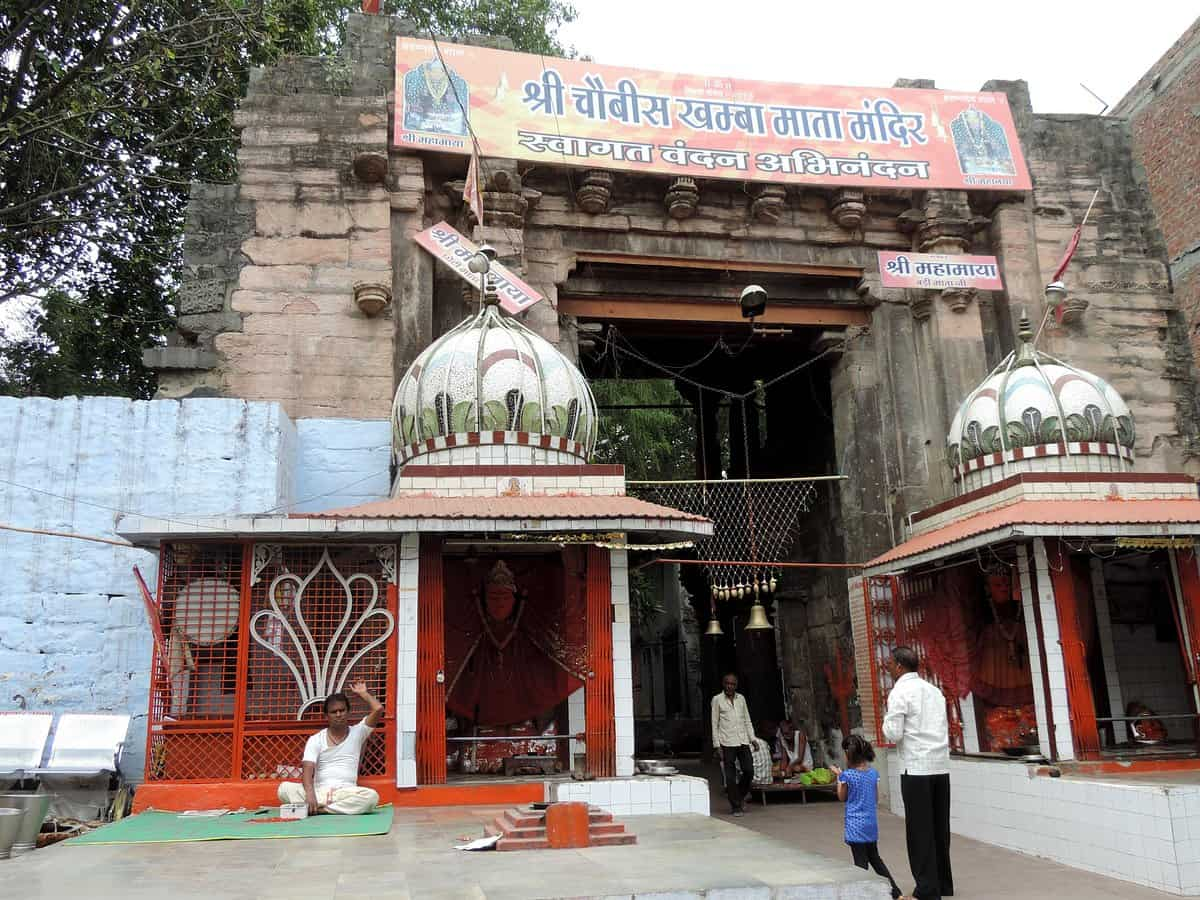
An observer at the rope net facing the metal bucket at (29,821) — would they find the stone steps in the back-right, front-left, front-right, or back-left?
front-left

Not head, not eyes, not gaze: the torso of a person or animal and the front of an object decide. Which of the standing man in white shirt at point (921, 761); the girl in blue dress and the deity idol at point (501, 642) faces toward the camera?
the deity idol

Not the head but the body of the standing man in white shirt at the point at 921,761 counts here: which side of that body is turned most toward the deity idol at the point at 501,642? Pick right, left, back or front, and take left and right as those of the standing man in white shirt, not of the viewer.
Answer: front

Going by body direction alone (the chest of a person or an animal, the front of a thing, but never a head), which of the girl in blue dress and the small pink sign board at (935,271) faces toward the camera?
the small pink sign board

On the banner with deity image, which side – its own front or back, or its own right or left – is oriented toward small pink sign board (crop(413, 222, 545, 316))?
right

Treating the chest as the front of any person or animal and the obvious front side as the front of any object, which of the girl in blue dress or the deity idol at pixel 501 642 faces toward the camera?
the deity idol

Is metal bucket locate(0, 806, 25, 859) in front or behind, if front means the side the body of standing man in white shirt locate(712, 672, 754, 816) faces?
in front

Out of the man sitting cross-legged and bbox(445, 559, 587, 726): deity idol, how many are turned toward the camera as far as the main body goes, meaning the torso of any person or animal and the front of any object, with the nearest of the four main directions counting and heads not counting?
2

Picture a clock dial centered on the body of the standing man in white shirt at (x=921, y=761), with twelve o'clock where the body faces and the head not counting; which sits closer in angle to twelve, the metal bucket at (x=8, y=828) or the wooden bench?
the wooden bench

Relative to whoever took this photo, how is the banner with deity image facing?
facing the viewer

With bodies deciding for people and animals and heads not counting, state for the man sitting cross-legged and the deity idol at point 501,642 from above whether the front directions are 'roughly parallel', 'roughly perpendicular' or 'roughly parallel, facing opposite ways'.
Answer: roughly parallel

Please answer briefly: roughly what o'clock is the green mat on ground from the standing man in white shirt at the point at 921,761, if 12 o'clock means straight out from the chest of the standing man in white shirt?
The green mat on ground is roughly at 10 o'clock from the standing man in white shirt.

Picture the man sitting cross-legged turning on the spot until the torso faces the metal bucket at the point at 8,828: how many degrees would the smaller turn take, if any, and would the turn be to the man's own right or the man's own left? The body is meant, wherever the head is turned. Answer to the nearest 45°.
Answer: approximately 45° to the man's own right

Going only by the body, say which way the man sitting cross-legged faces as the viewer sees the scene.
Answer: toward the camera

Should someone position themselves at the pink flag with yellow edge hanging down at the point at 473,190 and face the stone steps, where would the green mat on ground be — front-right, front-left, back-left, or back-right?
front-right
